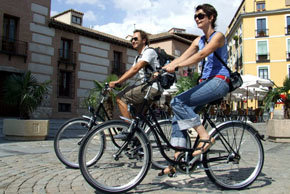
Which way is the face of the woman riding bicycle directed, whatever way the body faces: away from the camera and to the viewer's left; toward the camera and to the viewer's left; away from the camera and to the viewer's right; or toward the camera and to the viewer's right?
toward the camera and to the viewer's left

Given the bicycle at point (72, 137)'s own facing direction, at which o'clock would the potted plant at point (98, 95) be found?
The potted plant is roughly at 3 o'clock from the bicycle.

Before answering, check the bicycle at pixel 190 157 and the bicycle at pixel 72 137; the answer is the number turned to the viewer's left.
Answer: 2

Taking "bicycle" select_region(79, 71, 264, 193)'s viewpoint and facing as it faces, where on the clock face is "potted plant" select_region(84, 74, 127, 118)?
The potted plant is roughly at 2 o'clock from the bicycle.

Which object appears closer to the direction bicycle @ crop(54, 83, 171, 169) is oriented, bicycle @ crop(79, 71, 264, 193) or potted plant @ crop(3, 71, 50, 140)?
the potted plant

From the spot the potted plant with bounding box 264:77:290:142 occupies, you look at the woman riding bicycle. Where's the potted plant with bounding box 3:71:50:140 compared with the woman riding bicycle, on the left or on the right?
right

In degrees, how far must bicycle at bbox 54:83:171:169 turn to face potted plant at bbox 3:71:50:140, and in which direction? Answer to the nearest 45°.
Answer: approximately 45° to its right

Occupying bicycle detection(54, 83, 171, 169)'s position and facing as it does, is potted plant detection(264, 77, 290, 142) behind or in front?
behind

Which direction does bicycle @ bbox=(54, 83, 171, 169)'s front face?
to the viewer's left

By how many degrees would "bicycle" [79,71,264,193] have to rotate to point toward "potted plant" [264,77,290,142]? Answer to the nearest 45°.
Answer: approximately 135° to its right

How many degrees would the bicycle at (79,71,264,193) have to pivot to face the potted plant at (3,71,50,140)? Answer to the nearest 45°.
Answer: approximately 45° to its right

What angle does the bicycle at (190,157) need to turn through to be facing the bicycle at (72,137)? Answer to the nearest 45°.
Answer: approximately 45° to its right

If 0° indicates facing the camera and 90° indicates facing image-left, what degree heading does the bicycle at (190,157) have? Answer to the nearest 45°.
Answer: approximately 90°

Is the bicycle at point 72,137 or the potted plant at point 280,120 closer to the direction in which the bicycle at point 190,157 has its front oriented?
the bicycle
